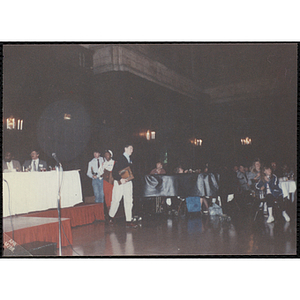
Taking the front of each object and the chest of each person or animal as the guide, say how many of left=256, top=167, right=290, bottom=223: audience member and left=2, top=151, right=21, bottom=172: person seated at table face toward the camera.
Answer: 2

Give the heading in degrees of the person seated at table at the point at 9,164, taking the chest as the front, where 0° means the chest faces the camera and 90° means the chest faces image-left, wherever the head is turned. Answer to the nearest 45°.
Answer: approximately 0°
